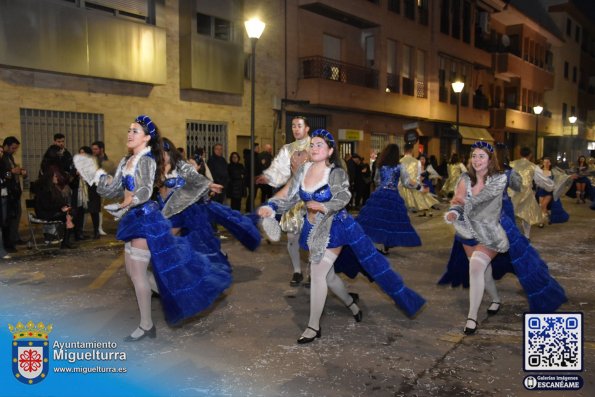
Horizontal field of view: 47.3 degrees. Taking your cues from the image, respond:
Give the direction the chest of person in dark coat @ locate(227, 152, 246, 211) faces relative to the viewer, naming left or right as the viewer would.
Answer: facing the viewer

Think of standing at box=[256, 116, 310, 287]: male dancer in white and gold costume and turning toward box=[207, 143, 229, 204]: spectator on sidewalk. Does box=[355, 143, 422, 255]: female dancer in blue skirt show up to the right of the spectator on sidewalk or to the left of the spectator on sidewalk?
right

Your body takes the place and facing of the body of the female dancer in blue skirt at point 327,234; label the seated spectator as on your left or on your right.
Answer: on your right

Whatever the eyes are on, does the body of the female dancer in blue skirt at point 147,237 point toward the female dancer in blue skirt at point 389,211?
no

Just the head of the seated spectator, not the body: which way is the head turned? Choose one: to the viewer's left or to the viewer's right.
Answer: to the viewer's right

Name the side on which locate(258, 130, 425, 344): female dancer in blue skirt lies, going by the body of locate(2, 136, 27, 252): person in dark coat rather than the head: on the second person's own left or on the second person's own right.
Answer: on the second person's own right

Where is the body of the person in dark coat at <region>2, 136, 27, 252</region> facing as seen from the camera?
to the viewer's right

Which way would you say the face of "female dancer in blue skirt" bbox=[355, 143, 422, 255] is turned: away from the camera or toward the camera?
away from the camera

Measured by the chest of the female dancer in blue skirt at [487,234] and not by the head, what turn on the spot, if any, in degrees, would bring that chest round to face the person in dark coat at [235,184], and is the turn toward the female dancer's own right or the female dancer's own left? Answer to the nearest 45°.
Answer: approximately 90° to the female dancer's own right

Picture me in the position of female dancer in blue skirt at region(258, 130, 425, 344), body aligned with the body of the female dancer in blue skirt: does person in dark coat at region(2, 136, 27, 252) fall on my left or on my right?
on my right

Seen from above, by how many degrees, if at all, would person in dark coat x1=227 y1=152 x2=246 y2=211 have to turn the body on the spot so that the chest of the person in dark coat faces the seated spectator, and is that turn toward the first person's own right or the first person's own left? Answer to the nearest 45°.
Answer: approximately 45° to the first person's own right

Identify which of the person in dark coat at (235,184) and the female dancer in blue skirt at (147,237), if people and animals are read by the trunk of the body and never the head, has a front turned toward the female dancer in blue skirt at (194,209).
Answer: the person in dark coat

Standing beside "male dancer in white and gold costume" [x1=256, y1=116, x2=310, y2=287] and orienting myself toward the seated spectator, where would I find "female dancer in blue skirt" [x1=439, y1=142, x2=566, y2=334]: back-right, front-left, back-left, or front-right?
back-left

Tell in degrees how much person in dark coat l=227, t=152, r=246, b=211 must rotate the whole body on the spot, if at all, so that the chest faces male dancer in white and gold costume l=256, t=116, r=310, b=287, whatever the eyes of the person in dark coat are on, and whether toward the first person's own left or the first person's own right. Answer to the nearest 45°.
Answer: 0° — they already face them
